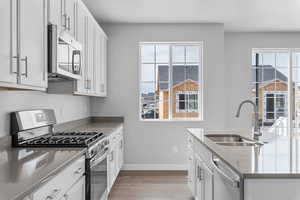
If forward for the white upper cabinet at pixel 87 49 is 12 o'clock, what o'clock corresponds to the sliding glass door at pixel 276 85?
The sliding glass door is roughly at 10 o'clock from the white upper cabinet.

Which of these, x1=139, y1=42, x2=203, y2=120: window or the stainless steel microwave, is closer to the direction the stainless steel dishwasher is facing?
the stainless steel microwave

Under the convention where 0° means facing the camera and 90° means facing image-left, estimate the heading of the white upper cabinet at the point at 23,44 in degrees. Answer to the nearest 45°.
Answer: approximately 315°

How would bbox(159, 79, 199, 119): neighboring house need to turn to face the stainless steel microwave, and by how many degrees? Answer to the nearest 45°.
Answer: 0° — it already faces it

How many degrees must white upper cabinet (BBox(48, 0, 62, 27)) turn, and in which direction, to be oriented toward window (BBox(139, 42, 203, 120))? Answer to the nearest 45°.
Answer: approximately 90° to its left

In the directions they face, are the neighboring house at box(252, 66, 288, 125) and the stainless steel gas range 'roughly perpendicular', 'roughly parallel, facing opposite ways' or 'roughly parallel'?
roughly perpendicular

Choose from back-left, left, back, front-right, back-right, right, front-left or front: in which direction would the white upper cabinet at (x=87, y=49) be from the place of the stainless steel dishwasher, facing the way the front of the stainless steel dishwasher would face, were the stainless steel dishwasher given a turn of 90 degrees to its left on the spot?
back

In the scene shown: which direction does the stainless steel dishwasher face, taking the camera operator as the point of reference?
facing the viewer and to the left of the viewer

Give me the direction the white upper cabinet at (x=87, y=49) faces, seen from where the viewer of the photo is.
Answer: facing the viewer and to the right of the viewer

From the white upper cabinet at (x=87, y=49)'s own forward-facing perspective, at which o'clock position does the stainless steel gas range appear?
The stainless steel gas range is roughly at 2 o'clock from the white upper cabinet.

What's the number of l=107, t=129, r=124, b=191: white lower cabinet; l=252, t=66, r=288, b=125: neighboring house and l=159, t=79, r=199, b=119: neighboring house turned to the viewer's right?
1

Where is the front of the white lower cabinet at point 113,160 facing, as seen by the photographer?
facing to the right of the viewer
